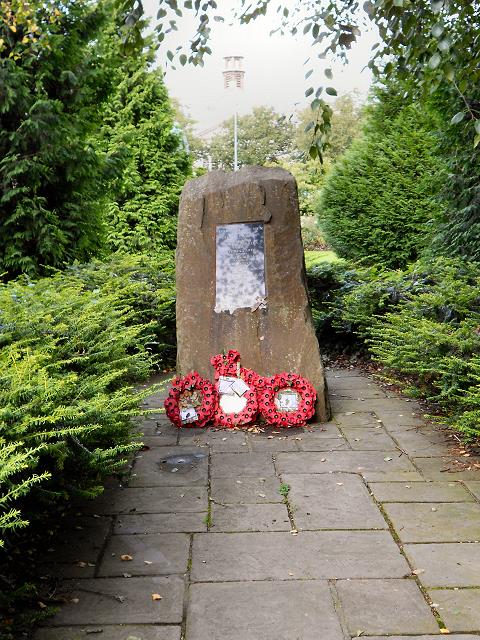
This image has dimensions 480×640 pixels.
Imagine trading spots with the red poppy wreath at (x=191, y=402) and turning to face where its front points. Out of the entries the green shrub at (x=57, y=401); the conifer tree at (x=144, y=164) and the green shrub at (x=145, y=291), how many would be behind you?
2

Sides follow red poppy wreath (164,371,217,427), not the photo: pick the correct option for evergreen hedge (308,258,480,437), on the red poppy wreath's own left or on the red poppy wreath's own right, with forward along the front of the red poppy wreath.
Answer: on the red poppy wreath's own left

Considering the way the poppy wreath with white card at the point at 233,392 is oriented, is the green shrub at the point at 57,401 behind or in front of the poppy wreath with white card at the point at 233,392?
in front

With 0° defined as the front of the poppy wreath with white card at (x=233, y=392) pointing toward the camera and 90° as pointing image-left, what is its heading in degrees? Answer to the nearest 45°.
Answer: approximately 0°

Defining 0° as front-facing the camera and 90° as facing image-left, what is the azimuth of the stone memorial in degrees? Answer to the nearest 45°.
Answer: approximately 0°

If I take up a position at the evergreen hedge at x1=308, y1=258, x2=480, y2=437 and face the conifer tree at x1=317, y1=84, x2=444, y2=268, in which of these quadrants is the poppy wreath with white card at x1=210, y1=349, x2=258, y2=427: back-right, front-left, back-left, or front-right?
back-left

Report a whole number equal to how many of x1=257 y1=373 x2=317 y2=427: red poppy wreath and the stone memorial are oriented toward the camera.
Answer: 2

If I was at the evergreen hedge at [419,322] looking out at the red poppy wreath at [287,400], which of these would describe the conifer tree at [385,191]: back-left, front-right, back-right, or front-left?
back-right

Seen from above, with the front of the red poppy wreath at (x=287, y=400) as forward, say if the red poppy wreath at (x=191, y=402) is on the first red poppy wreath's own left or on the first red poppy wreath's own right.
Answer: on the first red poppy wreath's own right
